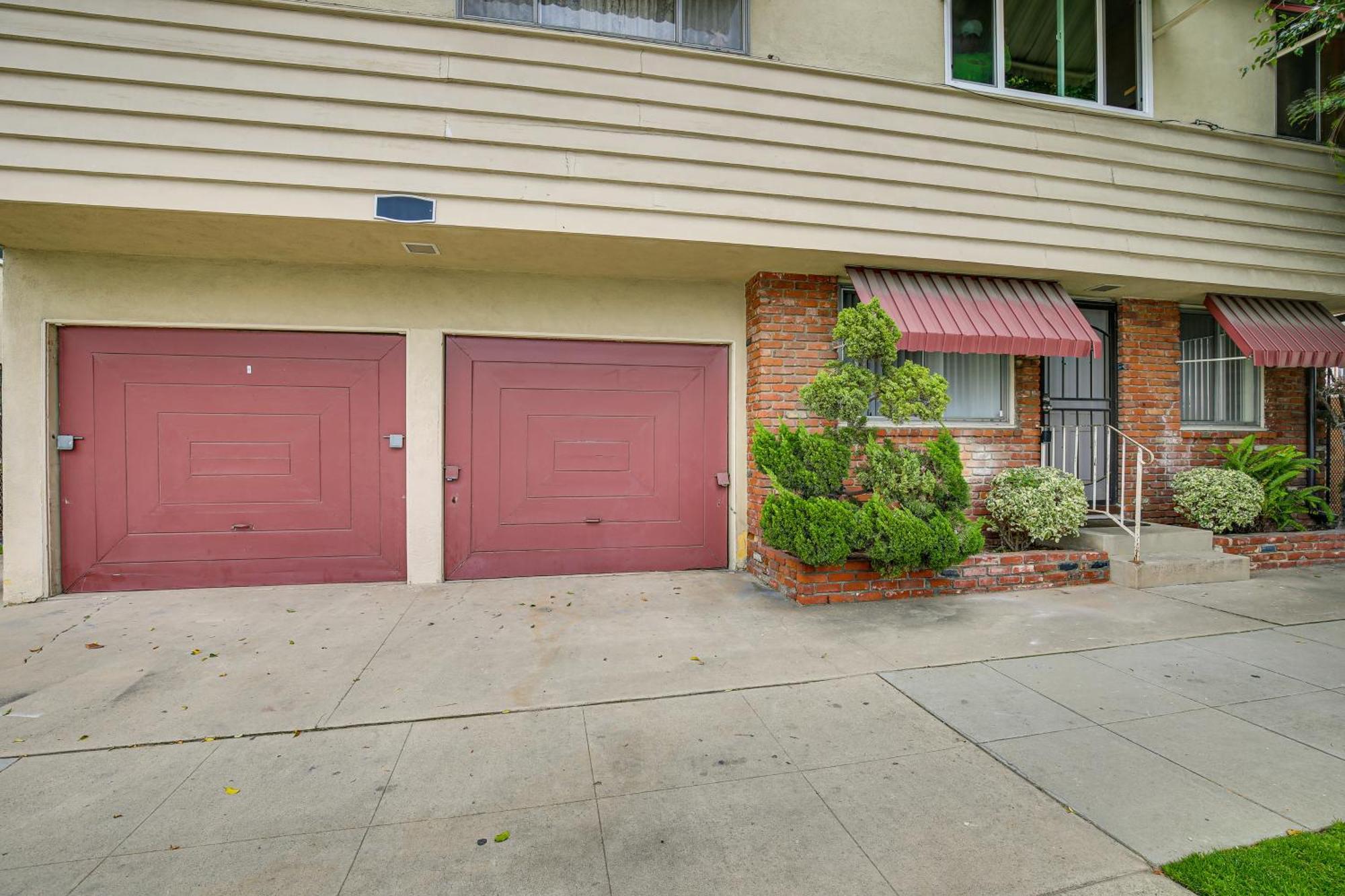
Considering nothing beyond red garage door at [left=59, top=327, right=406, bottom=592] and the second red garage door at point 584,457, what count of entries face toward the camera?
2

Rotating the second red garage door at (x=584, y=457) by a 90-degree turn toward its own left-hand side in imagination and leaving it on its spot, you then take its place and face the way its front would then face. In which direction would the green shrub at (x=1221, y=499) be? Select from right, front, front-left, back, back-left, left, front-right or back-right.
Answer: front

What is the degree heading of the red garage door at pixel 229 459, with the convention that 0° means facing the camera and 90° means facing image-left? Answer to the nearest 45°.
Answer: approximately 0°

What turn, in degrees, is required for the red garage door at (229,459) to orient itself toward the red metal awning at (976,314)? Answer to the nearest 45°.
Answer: approximately 45° to its left

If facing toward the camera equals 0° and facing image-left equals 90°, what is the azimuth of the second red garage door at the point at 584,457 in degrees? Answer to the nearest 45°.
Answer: approximately 0°

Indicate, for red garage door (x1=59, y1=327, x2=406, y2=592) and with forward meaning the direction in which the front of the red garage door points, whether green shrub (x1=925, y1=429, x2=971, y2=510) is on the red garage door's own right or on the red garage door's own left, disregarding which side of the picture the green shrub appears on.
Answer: on the red garage door's own left

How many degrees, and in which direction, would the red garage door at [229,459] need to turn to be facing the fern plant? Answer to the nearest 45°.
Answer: approximately 45° to its left

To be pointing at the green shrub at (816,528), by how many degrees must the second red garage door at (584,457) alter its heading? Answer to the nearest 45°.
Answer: approximately 45° to its left
